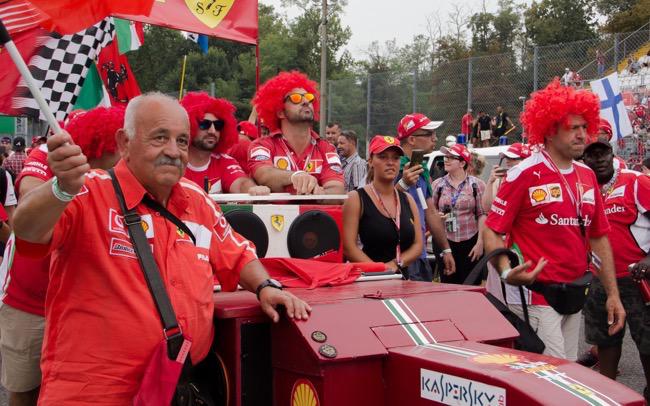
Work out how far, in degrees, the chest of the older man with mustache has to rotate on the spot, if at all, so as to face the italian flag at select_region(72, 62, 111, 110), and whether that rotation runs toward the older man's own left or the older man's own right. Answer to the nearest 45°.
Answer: approximately 135° to the older man's own left

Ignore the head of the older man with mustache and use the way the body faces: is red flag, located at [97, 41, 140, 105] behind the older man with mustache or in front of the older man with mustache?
behind

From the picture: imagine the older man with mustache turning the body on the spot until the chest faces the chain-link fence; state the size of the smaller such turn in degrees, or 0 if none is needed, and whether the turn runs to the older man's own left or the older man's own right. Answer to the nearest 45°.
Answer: approximately 90° to the older man's own left

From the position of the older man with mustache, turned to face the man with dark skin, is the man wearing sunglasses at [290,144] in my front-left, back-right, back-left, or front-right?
front-left

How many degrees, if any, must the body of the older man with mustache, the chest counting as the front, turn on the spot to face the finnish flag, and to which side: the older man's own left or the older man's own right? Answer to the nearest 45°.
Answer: approximately 90° to the older man's own left

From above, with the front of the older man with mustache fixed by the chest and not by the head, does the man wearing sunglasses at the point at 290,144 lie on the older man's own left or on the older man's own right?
on the older man's own left

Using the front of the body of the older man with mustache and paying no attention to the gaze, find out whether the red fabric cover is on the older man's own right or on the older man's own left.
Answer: on the older man's own left

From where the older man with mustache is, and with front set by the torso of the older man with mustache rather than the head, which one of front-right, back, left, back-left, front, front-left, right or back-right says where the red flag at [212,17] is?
back-left

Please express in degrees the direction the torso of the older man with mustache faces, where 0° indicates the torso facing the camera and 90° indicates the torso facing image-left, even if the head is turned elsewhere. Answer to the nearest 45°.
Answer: approximately 315°

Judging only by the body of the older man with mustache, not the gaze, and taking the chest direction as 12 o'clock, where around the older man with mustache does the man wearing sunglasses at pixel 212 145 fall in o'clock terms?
The man wearing sunglasses is roughly at 8 o'clock from the older man with mustache.

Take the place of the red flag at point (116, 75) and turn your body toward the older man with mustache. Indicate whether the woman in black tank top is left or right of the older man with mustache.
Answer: left
